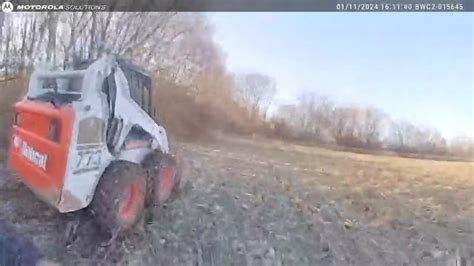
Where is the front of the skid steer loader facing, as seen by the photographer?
facing away from the viewer and to the right of the viewer
